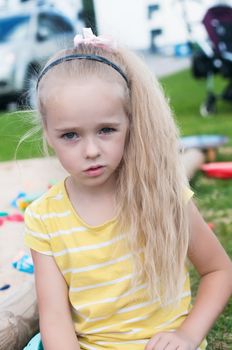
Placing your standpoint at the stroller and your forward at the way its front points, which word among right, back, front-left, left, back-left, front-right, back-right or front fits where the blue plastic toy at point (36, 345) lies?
front-left

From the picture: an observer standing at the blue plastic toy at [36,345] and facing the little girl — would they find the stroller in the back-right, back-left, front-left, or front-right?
front-left

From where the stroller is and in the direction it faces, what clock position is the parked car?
The parked car is roughly at 3 o'clock from the stroller.

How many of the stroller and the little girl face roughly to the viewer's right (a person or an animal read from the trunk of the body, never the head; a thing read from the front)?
0

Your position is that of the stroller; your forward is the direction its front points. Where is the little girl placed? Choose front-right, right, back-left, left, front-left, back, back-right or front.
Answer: front-left

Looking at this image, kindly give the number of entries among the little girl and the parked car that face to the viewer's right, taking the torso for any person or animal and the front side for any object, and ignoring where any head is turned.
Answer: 0

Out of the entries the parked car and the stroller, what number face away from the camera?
0

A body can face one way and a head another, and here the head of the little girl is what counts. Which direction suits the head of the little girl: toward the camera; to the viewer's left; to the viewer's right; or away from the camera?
toward the camera

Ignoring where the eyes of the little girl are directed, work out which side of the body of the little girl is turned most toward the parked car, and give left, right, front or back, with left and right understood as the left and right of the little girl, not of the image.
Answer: back

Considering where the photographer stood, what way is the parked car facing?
facing the viewer and to the left of the viewer

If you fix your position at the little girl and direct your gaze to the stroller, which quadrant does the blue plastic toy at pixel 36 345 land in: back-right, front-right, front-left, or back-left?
back-left

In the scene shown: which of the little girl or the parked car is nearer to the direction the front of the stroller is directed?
the little girl

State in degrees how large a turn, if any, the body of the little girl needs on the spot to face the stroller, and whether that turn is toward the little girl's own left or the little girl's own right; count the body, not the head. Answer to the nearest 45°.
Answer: approximately 180°

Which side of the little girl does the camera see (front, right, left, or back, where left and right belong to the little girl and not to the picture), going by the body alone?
front

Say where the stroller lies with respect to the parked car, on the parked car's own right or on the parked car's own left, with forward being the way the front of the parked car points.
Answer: on the parked car's own left

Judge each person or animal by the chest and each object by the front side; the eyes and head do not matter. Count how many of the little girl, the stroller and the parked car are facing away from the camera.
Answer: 0
